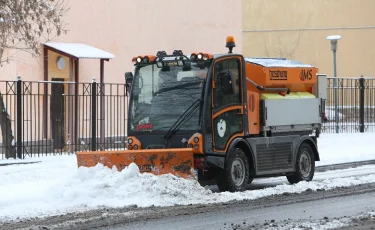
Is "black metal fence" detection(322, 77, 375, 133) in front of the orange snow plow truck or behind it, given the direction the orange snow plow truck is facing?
behind

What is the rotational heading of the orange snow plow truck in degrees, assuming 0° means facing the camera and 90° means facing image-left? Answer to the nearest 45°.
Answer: approximately 45°

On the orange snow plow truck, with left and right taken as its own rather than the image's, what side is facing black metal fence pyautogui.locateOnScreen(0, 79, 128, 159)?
right
